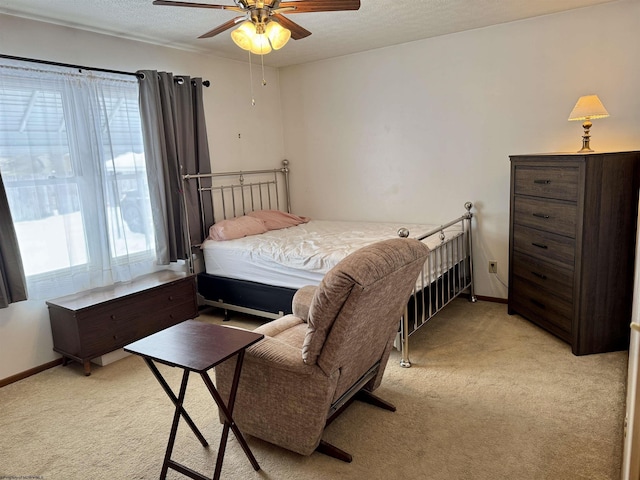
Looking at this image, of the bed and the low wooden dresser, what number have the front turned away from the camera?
0

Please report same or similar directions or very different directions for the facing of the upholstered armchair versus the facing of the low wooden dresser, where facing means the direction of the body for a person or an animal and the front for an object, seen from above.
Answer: very different directions

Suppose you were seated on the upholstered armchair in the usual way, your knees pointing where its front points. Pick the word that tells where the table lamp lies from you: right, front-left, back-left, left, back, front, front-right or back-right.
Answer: right

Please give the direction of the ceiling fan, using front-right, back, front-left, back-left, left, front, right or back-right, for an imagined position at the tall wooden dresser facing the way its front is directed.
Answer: front

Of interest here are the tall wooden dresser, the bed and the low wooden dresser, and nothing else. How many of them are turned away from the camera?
0

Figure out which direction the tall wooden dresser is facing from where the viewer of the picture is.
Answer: facing the viewer and to the left of the viewer

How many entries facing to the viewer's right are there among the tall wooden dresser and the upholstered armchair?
0

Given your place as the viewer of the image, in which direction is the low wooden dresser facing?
facing the viewer and to the right of the viewer

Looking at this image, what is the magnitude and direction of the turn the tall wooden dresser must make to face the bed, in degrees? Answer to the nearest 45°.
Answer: approximately 45° to its right

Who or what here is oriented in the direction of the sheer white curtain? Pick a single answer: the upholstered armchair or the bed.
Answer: the upholstered armchair

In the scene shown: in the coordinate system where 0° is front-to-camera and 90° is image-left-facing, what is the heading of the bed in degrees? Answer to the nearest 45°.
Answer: approximately 315°

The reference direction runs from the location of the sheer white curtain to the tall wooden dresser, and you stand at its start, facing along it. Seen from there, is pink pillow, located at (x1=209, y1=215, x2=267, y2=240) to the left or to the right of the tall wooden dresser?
left

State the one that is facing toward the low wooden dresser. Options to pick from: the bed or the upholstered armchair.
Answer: the upholstered armchair

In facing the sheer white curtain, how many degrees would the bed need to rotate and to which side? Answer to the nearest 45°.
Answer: approximately 135° to its right

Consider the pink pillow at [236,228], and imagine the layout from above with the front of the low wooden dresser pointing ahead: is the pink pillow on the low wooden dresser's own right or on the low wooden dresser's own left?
on the low wooden dresser's own left
